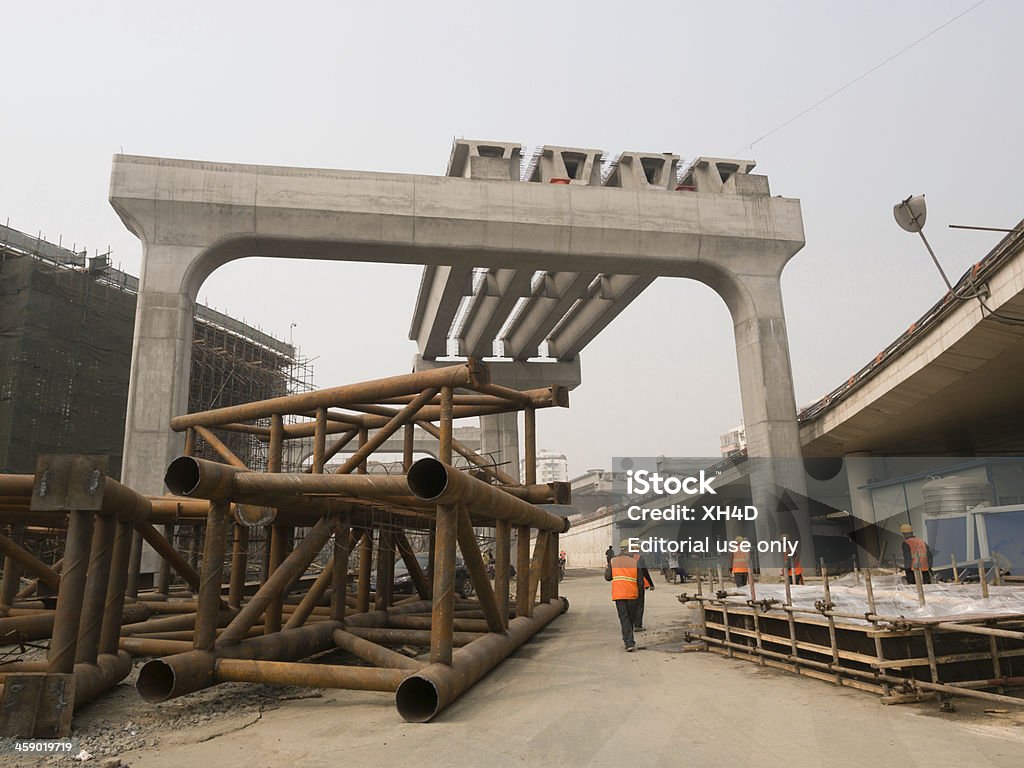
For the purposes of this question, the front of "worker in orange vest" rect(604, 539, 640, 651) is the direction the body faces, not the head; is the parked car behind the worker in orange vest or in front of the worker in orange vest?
in front

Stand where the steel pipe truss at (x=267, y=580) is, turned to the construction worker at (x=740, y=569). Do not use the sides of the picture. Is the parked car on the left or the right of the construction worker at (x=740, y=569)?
left

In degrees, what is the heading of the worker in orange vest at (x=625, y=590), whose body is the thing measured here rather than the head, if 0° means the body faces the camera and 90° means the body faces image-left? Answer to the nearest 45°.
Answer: approximately 180°

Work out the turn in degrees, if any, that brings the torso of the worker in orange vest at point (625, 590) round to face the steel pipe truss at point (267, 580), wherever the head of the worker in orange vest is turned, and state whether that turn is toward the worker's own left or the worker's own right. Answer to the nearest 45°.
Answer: approximately 135° to the worker's own left

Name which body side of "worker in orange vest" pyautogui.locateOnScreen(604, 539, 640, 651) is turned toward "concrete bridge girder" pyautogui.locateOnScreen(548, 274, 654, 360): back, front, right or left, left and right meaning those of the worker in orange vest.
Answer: front

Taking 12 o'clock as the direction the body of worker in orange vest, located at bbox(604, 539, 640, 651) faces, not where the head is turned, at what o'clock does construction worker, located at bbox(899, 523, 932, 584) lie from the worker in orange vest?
The construction worker is roughly at 2 o'clock from the worker in orange vest.

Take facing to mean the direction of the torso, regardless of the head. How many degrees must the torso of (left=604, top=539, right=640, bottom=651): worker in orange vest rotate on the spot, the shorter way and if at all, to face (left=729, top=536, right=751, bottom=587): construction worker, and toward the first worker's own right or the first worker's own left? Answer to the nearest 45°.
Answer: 0° — they already face them

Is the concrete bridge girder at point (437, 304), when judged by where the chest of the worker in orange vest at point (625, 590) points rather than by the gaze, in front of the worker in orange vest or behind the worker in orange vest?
in front

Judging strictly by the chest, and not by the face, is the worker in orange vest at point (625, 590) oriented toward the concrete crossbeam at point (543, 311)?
yes

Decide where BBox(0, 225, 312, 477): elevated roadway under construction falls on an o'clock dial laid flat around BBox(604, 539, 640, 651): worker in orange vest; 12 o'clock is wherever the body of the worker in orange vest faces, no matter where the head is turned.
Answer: The elevated roadway under construction is roughly at 10 o'clock from the worker in orange vest.
